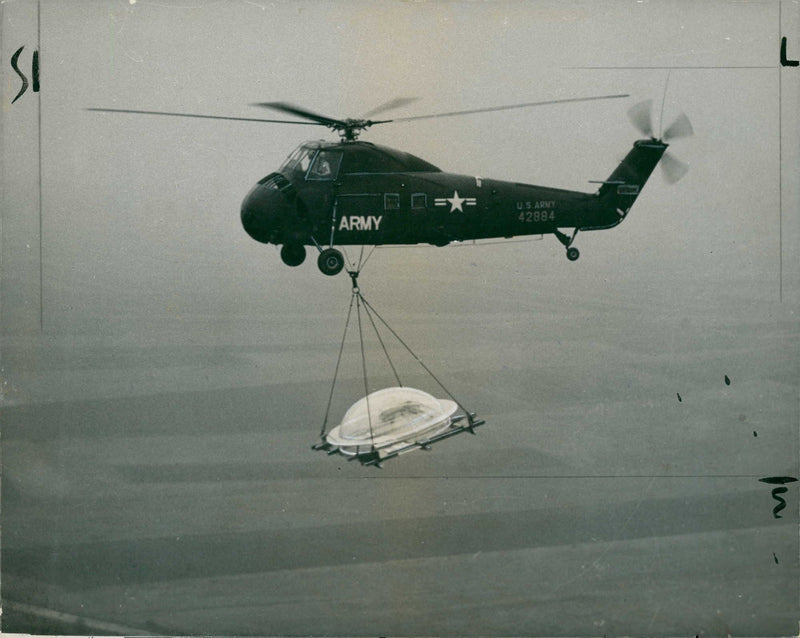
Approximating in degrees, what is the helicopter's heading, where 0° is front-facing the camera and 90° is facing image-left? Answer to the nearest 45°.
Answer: approximately 90°
